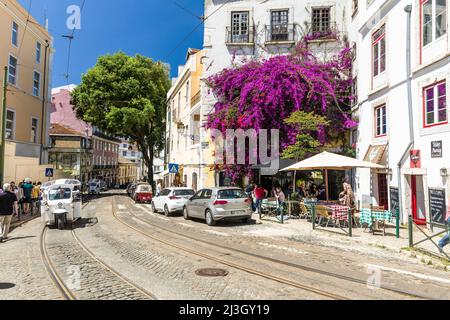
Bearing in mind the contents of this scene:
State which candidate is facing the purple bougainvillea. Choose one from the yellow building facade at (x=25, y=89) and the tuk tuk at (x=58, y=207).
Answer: the yellow building facade

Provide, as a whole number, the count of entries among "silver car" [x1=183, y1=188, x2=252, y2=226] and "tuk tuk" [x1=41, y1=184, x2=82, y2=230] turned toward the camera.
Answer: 1

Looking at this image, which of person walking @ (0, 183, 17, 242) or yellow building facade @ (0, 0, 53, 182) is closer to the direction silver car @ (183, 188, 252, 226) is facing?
the yellow building facade

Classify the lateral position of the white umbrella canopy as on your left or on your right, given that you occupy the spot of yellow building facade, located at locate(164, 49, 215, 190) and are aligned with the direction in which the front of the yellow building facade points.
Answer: on your left

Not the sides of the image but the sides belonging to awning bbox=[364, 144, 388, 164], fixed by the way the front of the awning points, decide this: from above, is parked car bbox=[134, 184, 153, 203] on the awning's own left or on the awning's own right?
on the awning's own right

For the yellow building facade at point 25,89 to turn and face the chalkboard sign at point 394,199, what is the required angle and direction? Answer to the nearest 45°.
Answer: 0° — it already faces it

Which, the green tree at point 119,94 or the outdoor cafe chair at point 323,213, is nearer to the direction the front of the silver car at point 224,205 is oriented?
the green tree

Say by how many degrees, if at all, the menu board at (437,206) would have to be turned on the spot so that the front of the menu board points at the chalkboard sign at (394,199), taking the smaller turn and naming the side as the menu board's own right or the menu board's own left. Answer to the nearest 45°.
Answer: approximately 90° to the menu board's own right
